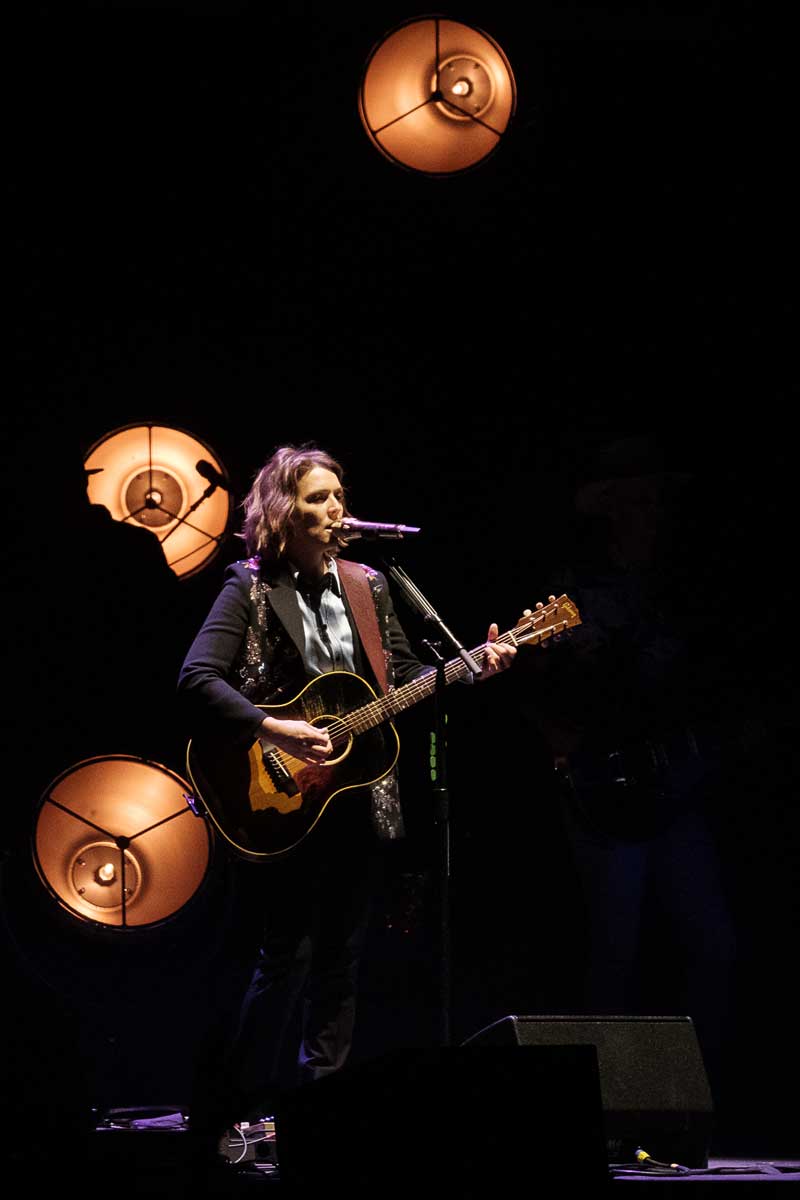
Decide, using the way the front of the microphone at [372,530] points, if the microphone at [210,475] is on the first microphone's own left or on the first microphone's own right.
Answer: on the first microphone's own right

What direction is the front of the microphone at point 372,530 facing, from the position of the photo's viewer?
facing to the left of the viewer
